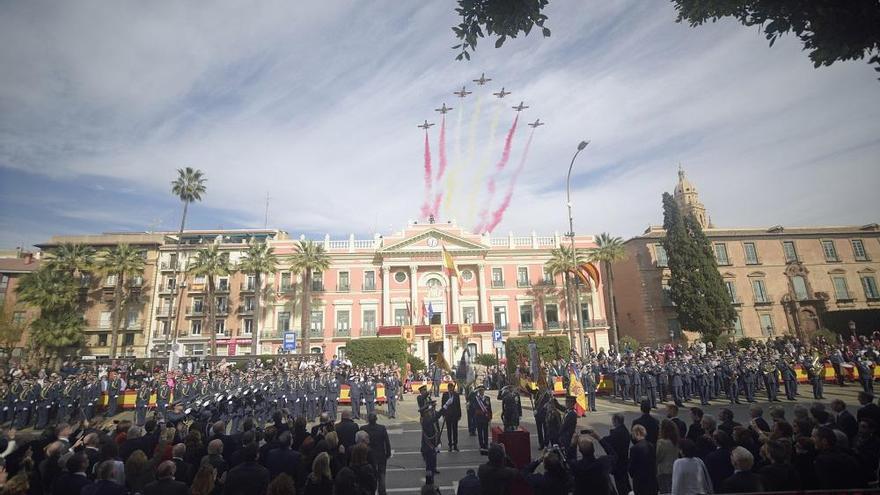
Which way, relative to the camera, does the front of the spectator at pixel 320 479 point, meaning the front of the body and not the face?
away from the camera

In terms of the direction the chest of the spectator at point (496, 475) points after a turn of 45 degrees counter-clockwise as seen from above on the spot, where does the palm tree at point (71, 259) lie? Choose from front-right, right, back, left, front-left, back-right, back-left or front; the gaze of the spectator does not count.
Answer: front

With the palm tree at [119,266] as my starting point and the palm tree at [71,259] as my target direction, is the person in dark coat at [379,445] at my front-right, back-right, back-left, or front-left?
back-left

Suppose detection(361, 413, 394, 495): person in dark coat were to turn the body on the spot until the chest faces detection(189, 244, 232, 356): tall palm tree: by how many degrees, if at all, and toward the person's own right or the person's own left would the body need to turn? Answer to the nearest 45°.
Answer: approximately 45° to the person's own left

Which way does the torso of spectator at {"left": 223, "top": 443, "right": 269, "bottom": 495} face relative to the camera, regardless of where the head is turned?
away from the camera

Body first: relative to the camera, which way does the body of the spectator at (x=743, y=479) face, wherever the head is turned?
away from the camera

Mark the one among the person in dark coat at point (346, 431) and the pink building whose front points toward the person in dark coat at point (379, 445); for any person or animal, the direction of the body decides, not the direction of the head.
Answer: the pink building

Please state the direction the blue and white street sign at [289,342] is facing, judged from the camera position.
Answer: facing the viewer

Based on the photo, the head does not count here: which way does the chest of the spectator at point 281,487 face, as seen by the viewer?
away from the camera

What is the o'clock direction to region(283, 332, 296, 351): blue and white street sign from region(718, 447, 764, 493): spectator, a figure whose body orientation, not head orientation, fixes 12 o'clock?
The blue and white street sign is roughly at 10 o'clock from the spectator.

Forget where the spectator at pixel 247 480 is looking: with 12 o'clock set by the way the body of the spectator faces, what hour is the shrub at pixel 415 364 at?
The shrub is roughly at 1 o'clock from the spectator.

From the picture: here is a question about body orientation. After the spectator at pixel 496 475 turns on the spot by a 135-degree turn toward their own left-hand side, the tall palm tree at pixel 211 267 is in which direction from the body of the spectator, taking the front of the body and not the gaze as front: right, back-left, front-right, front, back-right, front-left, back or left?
right

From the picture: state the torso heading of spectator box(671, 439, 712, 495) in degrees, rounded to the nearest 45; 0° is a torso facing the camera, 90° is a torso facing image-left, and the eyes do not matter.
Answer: approximately 180°

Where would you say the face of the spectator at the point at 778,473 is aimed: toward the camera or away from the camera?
away from the camera
